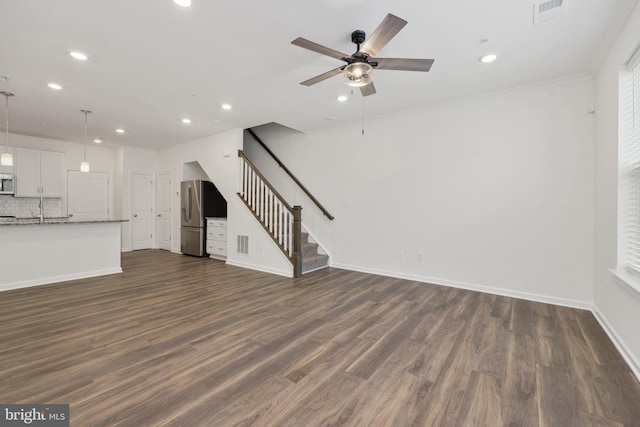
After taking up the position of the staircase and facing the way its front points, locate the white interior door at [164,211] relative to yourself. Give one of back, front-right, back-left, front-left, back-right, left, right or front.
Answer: back

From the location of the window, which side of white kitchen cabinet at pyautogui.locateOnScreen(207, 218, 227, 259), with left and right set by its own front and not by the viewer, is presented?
left

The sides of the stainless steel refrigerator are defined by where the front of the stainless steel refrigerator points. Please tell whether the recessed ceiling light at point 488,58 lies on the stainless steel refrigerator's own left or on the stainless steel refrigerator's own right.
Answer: on the stainless steel refrigerator's own left

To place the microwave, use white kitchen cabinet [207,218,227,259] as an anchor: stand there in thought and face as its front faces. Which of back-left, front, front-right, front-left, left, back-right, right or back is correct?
front-right

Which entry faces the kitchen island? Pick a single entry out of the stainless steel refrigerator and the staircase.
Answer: the stainless steel refrigerator

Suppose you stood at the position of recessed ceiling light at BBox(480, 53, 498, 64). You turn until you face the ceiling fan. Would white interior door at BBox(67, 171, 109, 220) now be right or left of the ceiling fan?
right

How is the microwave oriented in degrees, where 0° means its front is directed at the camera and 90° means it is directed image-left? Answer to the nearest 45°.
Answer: approximately 0°

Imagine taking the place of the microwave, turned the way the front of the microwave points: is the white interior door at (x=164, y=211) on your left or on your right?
on your left

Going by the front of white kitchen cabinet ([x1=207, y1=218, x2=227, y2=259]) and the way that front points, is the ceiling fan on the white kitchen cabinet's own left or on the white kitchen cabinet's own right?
on the white kitchen cabinet's own left

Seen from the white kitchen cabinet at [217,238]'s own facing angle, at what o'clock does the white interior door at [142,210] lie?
The white interior door is roughly at 3 o'clock from the white kitchen cabinet.

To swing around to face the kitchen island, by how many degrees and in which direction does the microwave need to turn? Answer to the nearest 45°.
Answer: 0° — it already faces it

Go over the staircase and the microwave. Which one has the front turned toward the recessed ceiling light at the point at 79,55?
the microwave
